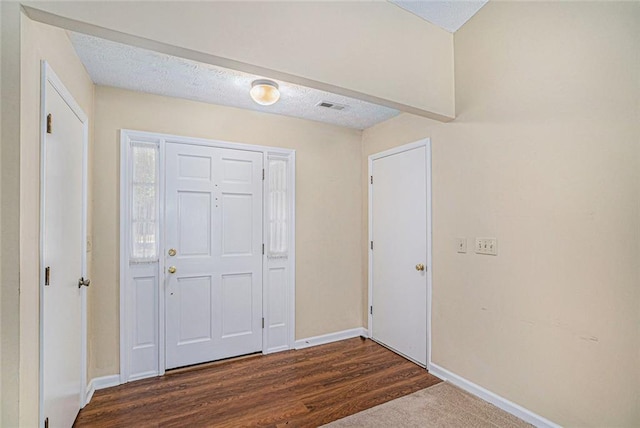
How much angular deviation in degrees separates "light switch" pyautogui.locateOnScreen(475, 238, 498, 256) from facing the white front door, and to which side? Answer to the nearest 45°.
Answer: approximately 45° to its right

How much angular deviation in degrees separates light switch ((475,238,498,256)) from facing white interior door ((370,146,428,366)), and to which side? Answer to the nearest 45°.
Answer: approximately 90° to its right

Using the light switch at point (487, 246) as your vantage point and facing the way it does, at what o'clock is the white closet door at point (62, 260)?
The white closet door is roughly at 12 o'clock from the light switch.

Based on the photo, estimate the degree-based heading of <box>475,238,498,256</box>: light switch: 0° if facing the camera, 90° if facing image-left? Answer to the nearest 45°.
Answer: approximately 45°

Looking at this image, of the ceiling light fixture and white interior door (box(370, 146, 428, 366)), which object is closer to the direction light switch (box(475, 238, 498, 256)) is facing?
the ceiling light fixture
